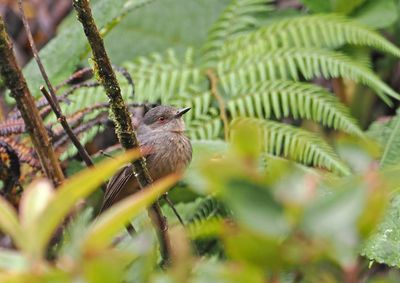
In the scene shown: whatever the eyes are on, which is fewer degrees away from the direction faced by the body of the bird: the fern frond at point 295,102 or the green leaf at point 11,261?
the fern frond

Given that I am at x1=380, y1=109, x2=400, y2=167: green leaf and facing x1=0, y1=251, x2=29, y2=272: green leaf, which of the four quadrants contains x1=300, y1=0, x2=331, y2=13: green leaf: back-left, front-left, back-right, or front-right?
back-right

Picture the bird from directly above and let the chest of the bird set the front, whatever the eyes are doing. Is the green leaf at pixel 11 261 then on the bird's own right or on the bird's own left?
on the bird's own right

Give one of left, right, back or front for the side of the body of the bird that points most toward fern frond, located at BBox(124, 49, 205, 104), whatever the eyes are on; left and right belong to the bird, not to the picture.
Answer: left

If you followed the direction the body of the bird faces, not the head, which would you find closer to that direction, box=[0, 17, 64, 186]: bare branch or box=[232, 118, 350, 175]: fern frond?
the fern frond

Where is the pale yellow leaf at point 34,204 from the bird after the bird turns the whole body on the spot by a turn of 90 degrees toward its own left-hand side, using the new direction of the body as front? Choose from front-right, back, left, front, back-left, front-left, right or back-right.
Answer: back

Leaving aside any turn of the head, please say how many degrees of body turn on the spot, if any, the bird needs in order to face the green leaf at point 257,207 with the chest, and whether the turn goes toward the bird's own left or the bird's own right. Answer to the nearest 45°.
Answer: approximately 90° to the bird's own right

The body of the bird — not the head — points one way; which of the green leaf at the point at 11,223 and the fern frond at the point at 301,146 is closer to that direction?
the fern frond

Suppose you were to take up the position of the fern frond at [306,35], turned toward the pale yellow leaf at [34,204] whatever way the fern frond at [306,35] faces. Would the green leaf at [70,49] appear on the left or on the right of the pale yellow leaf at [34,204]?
right

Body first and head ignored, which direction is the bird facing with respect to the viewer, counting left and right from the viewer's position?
facing to the right of the viewer

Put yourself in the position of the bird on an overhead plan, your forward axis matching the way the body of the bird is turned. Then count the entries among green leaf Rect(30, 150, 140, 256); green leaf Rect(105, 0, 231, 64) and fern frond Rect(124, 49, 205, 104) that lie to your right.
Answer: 1

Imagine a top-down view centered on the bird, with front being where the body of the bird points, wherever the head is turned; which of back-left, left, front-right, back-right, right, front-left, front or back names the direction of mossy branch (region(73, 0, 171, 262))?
right

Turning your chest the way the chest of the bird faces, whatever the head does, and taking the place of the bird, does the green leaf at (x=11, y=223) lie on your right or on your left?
on your right
